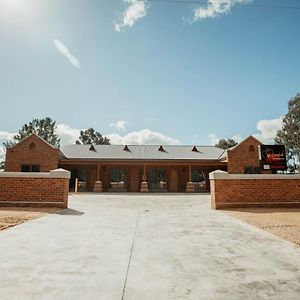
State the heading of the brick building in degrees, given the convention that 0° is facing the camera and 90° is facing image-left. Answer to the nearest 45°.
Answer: approximately 0°

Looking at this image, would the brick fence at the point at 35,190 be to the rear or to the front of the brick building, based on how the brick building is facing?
to the front

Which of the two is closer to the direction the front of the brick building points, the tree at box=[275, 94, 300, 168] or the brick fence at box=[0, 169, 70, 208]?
the brick fence

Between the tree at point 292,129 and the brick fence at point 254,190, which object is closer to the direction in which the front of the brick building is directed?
the brick fence

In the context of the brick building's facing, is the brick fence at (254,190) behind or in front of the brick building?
in front

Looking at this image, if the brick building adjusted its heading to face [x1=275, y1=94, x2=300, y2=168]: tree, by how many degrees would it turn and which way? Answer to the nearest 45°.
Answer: approximately 135° to its left
